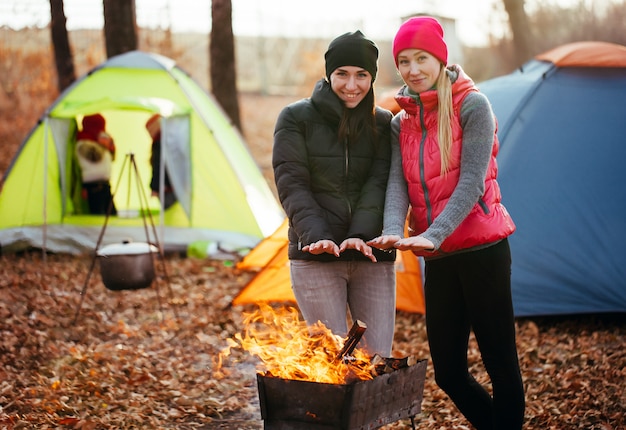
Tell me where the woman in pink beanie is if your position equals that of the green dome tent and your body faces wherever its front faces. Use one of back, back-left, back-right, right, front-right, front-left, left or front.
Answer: front

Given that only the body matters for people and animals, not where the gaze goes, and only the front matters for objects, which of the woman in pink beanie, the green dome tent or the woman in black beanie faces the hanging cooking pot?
the green dome tent

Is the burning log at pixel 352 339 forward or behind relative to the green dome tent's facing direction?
forward

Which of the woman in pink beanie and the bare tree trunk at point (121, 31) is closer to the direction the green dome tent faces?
the woman in pink beanie

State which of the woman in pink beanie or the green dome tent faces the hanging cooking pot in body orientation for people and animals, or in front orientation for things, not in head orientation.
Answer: the green dome tent

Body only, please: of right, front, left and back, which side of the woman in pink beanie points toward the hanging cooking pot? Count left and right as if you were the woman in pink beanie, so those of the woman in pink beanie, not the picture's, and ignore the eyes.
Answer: right

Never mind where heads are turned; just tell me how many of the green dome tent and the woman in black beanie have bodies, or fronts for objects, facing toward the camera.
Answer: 2

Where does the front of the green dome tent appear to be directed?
toward the camera

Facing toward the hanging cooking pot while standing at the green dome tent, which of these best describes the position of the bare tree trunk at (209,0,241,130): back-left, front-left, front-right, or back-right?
back-left

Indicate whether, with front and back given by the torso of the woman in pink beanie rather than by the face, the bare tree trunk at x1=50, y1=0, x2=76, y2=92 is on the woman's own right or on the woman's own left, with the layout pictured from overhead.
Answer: on the woman's own right

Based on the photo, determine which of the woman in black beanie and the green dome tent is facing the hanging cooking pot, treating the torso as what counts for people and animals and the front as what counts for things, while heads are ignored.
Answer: the green dome tent

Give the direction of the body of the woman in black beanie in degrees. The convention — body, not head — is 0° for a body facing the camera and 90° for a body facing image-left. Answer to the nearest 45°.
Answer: approximately 0°
